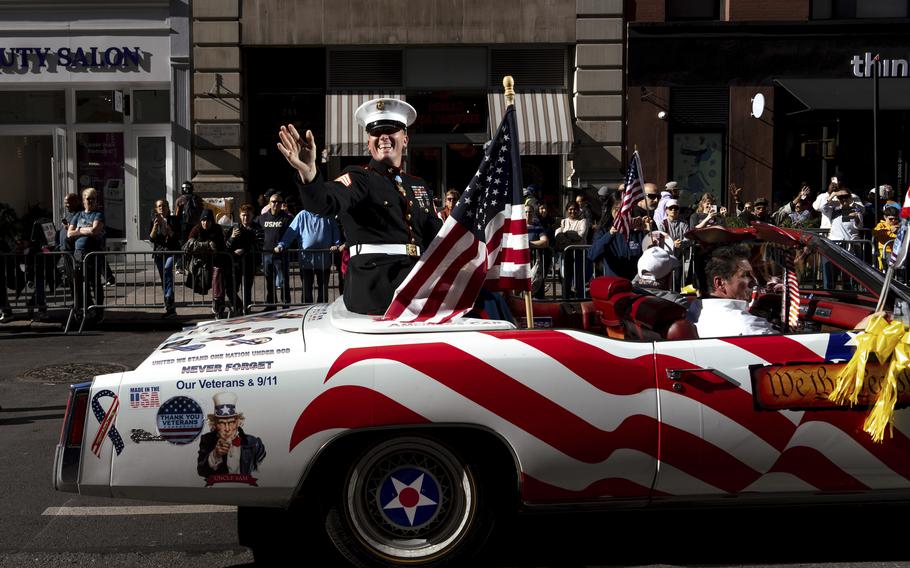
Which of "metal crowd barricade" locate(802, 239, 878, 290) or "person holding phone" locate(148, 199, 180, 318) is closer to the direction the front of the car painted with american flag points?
the metal crowd barricade

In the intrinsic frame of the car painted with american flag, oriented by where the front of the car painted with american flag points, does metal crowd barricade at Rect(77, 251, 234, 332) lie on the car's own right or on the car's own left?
on the car's own left

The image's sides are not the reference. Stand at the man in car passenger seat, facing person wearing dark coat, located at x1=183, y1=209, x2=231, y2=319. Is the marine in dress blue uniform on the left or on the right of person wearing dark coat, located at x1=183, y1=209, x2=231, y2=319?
left

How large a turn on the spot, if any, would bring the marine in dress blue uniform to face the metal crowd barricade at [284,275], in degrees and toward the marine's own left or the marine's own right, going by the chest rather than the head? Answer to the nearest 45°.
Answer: approximately 135° to the marine's own left

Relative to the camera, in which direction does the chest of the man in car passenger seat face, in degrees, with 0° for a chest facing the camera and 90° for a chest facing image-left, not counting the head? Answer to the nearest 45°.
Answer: approximately 270°

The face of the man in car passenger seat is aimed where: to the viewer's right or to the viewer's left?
to the viewer's right

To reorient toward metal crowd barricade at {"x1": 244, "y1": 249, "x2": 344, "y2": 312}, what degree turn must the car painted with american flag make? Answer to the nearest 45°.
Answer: approximately 90° to its left

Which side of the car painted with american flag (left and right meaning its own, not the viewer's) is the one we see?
right

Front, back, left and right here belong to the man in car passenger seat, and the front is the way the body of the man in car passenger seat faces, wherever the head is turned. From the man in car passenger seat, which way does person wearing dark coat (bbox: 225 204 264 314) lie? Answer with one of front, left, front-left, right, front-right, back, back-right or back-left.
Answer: back-left

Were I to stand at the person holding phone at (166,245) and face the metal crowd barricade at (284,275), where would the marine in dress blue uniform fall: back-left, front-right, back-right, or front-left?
front-right

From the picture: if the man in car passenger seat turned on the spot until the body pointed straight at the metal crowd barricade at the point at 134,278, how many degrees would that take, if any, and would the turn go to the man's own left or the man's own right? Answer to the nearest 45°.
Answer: approximately 135° to the man's own left

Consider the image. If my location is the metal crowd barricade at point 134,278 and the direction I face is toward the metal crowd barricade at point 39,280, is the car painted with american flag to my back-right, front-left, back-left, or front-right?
back-left

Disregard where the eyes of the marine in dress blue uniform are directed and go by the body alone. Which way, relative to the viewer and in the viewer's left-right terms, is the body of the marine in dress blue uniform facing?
facing the viewer and to the right of the viewer
